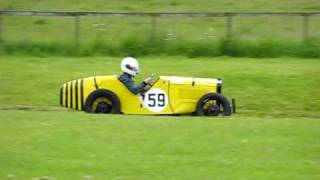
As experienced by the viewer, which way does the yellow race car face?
facing to the right of the viewer

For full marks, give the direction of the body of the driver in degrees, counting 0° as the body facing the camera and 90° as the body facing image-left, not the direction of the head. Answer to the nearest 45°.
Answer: approximately 270°
